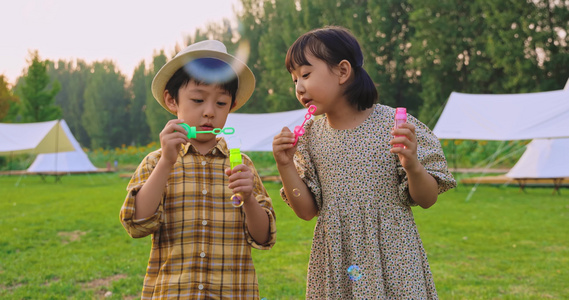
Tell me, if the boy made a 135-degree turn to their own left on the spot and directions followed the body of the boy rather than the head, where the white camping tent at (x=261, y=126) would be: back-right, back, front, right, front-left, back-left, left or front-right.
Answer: front-left

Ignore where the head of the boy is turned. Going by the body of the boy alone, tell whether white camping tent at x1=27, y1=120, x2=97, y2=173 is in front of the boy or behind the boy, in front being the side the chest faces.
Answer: behind

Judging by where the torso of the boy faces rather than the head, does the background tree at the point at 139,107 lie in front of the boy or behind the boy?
behind

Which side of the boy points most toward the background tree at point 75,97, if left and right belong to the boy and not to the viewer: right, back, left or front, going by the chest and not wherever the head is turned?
back

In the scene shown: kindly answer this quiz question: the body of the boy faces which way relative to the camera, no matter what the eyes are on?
toward the camera

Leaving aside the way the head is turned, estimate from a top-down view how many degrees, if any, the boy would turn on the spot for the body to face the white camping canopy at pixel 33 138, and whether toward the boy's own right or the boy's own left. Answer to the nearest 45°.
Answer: approximately 180°
